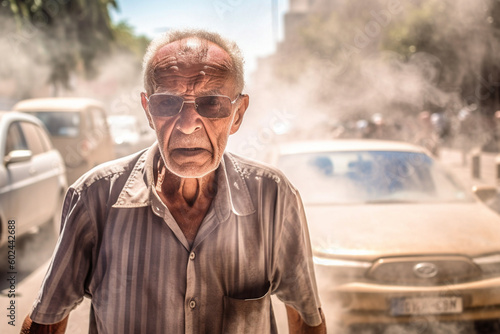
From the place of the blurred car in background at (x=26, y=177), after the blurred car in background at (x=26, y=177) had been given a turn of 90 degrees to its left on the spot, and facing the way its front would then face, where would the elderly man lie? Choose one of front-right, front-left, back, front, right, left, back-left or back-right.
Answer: front-right

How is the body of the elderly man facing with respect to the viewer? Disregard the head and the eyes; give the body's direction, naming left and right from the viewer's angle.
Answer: facing the viewer

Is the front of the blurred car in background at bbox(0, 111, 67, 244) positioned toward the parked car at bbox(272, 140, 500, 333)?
no

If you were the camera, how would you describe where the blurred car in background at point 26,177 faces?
facing the viewer and to the left of the viewer

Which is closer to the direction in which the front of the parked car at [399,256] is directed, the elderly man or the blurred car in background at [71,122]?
the elderly man

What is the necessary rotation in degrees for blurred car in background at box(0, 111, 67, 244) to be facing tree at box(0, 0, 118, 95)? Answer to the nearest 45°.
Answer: approximately 135° to its right

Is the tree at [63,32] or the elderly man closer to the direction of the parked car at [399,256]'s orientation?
the elderly man

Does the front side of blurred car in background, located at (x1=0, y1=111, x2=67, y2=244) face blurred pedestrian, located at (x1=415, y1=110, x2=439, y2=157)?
no

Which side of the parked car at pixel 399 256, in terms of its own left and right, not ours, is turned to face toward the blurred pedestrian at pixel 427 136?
back

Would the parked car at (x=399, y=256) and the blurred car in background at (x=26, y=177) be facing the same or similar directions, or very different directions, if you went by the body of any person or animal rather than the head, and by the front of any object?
same or similar directions

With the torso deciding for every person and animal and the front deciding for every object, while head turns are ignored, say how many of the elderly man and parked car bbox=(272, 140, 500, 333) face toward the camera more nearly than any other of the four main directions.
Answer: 2

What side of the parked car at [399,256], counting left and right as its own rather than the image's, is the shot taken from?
front

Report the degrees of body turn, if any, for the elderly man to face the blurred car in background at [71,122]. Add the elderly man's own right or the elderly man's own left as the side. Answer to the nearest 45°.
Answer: approximately 180°

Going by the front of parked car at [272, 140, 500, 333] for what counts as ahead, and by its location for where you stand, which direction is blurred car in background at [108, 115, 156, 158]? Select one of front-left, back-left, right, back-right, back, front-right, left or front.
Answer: right

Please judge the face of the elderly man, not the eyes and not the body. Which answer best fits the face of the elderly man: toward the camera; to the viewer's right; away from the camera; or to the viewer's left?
toward the camera

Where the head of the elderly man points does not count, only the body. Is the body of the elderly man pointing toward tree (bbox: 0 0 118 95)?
no

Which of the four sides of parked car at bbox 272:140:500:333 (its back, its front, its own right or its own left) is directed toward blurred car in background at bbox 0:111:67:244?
right
